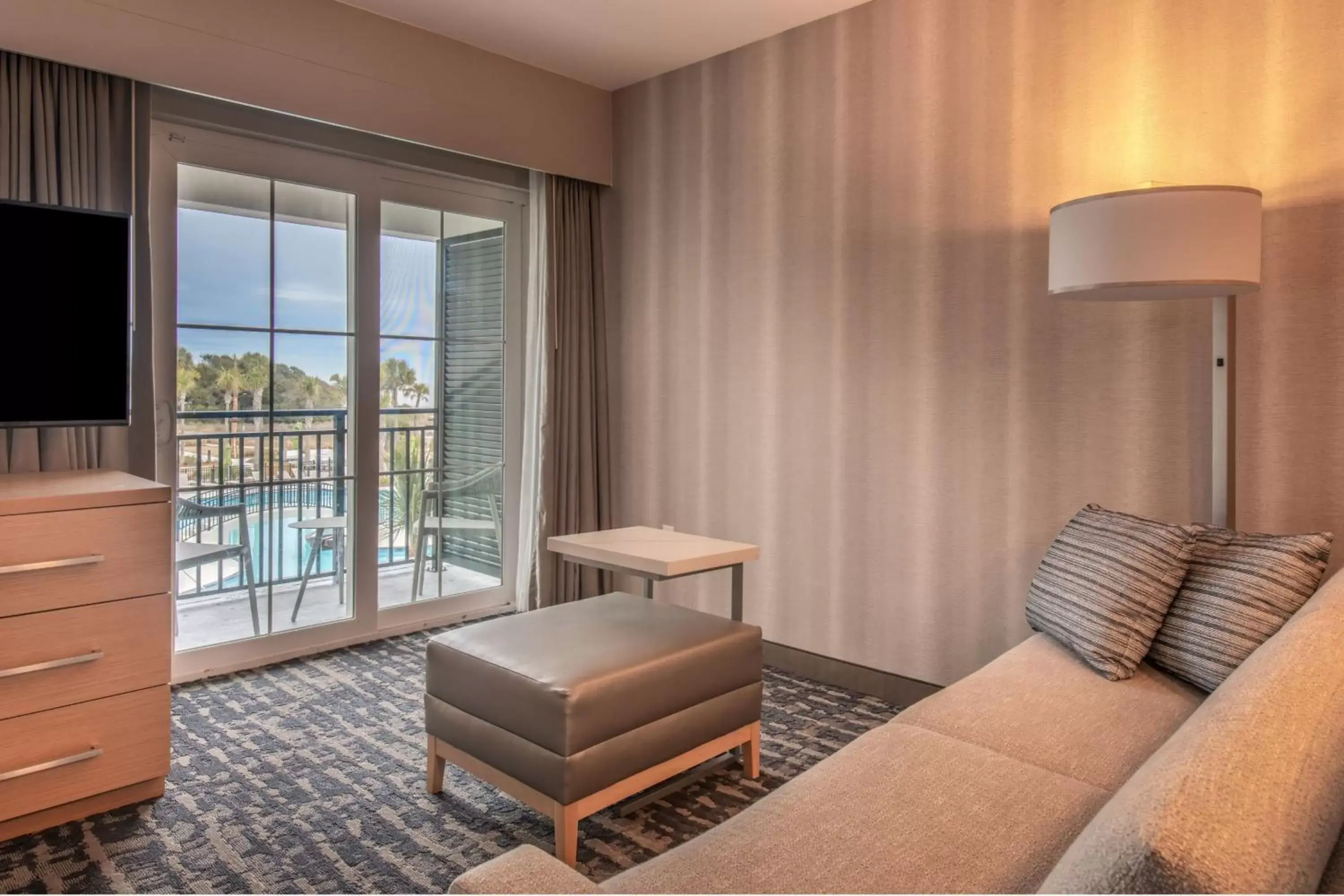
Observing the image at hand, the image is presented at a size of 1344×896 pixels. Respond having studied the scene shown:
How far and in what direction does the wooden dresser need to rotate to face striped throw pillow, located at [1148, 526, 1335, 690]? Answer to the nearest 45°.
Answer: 0° — it already faces it

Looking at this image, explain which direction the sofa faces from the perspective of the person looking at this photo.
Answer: facing away from the viewer and to the left of the viewer

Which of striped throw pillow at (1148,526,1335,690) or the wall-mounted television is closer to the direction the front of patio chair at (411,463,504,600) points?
the wall-mounted television

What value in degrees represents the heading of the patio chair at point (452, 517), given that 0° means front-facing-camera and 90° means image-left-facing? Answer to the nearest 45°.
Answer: approximately 45°

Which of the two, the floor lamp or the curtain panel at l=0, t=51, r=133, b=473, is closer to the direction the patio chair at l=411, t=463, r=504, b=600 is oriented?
the curtain panel

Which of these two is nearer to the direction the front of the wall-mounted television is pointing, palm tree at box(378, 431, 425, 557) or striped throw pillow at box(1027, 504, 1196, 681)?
the striped throw pillow

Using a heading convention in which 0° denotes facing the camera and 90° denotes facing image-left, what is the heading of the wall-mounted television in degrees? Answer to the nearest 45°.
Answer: approximately 315°
